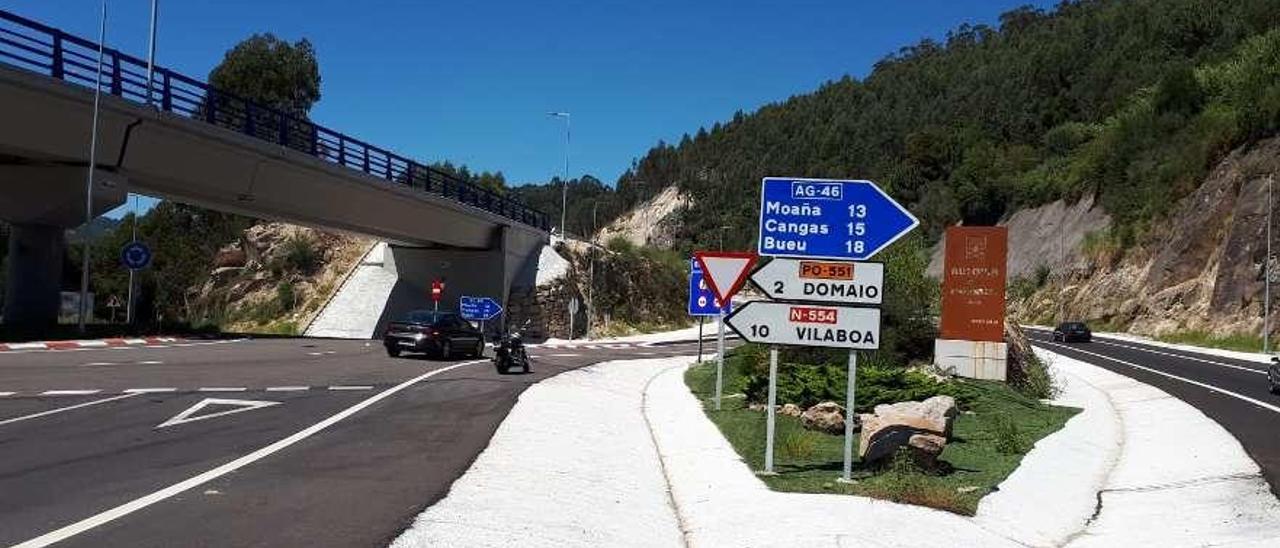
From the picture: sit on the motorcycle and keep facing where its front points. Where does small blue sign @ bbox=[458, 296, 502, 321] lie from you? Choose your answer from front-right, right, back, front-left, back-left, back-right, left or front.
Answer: front-left

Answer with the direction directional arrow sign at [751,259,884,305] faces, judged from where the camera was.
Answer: facing the viewer

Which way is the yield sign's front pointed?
toward the camera

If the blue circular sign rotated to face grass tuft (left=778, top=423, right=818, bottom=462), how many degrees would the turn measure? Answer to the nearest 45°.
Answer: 0° — it already faces it

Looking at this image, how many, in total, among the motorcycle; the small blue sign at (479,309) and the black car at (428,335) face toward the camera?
1

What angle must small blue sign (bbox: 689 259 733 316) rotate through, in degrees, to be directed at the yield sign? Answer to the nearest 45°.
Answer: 0° — it already faces it

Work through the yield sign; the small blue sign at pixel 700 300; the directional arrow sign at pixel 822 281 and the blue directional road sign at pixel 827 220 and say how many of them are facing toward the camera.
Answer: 4

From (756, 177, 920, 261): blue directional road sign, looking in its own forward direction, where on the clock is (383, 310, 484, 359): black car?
The black car is roughly at 5 o'clock from the blue directional road sign.

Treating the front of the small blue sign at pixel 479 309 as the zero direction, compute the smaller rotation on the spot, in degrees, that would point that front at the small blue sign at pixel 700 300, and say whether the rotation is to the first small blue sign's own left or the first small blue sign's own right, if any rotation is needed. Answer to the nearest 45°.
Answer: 0° — it already faces it

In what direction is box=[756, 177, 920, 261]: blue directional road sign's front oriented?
toward the camera

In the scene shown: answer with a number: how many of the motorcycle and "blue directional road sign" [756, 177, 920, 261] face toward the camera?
1

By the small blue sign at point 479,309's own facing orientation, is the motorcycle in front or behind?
in front

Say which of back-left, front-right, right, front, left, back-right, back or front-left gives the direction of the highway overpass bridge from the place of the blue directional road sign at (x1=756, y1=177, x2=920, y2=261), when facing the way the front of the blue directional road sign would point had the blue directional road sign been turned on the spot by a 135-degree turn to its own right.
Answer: front

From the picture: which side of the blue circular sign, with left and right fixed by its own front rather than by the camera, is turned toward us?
front

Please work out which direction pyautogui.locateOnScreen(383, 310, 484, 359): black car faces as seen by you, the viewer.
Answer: facing away from the viewer and to the right of the viewer

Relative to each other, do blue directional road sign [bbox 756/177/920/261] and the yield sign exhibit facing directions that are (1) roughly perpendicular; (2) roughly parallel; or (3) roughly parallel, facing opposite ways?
roughly parallel

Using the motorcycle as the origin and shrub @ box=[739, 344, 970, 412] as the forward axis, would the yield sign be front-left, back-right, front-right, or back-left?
front-right

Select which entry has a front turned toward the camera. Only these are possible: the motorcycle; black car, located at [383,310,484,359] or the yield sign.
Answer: the yield sign

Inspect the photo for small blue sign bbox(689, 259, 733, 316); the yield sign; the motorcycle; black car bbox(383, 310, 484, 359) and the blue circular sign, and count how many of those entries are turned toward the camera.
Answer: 3
